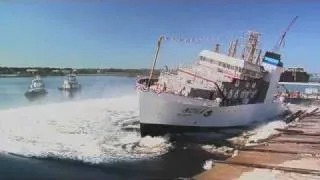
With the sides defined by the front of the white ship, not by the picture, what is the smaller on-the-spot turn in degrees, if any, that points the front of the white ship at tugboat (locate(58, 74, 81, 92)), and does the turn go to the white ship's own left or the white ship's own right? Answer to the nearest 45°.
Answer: approximately 90° to the white ship's own right

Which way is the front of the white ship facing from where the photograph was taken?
facing the viewer and to the left of the viewer

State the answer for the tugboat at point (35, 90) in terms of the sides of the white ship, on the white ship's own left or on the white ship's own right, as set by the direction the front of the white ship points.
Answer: on the white ship's own right
